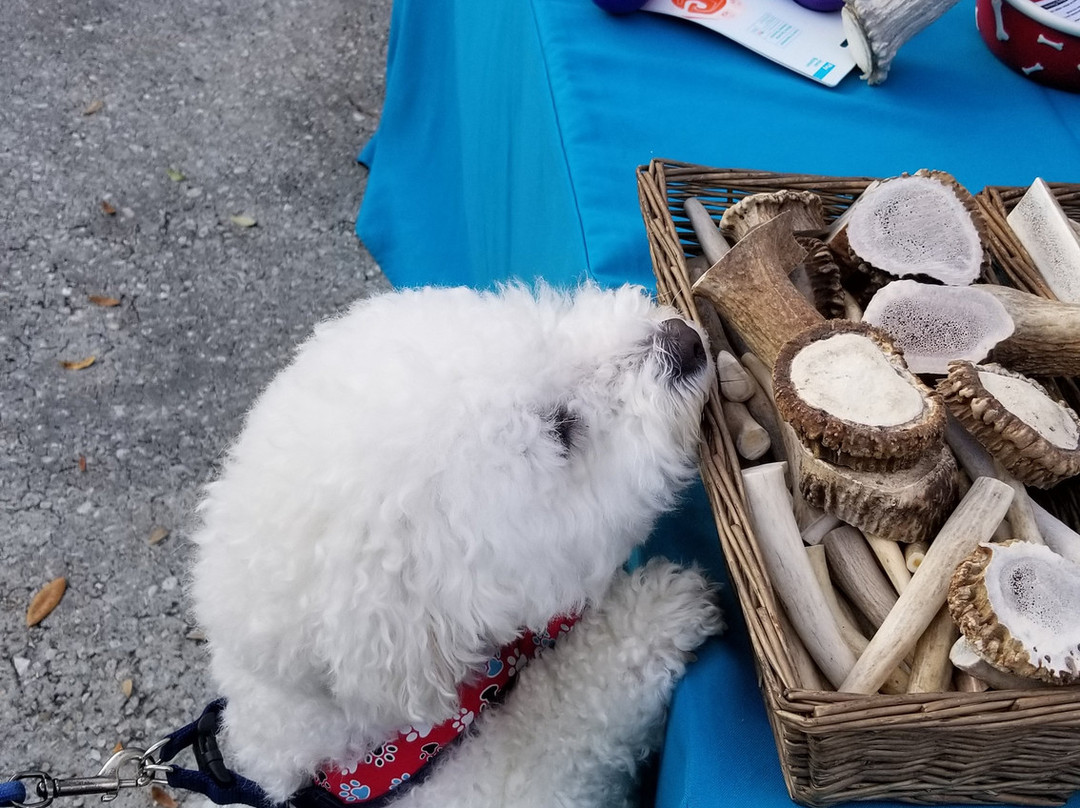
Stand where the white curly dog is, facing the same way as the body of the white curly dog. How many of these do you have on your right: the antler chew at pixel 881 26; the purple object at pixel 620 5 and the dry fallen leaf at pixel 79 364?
0

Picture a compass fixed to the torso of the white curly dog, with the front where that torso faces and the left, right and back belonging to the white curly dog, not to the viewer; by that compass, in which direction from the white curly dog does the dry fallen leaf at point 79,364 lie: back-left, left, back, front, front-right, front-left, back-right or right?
back-left

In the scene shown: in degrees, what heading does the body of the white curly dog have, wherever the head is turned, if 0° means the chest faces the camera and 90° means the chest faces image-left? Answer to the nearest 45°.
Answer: approximately 270°

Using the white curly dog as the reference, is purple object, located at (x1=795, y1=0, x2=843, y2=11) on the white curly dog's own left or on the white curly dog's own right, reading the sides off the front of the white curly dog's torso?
on the white curly dog's own left
